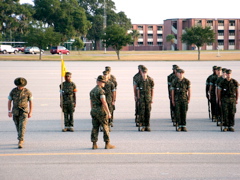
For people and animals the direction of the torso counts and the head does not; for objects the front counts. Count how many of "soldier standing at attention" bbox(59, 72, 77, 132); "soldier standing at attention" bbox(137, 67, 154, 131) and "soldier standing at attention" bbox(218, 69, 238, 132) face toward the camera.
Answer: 3

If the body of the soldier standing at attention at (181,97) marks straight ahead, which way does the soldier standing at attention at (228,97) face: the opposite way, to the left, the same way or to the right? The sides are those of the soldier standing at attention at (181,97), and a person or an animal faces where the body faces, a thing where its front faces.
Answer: the same way

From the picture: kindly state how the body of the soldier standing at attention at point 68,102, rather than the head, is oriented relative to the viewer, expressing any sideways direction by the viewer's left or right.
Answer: facing the viewer

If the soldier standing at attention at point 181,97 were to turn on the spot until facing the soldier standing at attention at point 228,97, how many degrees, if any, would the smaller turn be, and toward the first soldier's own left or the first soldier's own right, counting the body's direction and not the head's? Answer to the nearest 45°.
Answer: approximately 90° to the first soldier's own left

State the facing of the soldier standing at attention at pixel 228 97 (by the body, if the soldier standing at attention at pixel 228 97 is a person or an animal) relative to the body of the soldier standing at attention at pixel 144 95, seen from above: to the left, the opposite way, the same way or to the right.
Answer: the same way

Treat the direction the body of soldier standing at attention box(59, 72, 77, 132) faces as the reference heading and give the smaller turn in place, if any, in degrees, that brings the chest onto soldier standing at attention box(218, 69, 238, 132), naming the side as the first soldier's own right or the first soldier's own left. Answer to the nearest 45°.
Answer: approximately 90° to the first soldier's own left

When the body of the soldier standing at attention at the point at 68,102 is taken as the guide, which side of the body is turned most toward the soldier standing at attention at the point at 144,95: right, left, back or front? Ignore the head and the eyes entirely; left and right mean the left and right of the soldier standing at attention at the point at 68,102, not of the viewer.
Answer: left

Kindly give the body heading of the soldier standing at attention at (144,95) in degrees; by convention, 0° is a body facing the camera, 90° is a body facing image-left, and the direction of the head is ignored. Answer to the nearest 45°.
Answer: approximately 0°

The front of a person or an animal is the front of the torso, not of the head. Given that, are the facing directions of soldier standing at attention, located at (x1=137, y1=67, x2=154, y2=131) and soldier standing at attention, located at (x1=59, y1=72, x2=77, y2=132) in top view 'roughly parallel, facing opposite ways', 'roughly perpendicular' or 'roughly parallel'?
roughly parallel

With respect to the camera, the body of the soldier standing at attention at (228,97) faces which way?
toward the camera

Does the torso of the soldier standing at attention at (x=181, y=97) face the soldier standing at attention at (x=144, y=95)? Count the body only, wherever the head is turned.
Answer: no

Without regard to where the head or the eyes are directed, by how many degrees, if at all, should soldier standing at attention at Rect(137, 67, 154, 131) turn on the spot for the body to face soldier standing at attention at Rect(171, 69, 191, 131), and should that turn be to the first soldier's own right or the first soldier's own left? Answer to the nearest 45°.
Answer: approximately 90° to the first soldier's own left

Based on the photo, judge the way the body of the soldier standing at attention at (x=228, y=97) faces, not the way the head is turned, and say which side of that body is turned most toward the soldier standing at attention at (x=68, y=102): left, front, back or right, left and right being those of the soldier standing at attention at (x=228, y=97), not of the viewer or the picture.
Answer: right

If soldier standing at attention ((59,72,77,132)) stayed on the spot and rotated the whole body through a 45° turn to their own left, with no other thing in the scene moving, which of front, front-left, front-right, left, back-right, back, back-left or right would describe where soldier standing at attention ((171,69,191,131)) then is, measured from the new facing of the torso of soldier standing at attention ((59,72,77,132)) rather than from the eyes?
front-left
